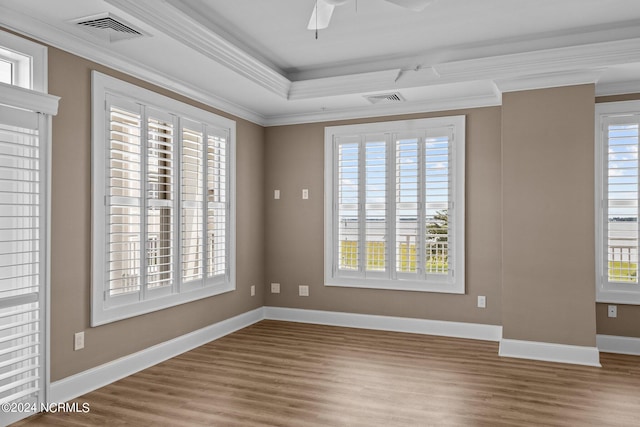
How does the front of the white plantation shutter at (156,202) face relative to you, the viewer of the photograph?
facing the viewer and to the right of the viewer

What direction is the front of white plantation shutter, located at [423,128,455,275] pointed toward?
toward the camera

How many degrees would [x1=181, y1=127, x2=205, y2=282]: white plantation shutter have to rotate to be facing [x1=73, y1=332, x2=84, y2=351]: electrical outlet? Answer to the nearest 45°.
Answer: approximately 90° to its right

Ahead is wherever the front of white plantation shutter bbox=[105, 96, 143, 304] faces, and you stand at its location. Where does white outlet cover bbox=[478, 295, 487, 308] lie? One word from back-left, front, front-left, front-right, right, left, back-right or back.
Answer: front-left

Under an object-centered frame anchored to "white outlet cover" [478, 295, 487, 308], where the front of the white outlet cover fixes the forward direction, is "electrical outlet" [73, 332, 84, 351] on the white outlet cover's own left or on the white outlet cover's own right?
on the white outlet cover's own right

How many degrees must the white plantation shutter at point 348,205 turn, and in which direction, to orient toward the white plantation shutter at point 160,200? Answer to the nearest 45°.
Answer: approximately 45° to its right

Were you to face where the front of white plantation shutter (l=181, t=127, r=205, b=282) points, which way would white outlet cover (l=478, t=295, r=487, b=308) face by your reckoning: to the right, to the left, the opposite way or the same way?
to the right

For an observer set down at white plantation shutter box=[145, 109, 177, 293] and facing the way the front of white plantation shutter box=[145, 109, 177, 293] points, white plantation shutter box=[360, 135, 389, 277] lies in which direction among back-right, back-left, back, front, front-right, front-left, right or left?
front-left

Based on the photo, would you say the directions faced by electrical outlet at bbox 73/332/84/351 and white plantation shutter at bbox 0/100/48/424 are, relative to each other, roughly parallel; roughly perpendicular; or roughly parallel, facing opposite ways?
roughly parallel

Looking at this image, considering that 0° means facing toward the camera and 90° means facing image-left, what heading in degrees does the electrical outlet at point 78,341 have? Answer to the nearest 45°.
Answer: approximately 315°

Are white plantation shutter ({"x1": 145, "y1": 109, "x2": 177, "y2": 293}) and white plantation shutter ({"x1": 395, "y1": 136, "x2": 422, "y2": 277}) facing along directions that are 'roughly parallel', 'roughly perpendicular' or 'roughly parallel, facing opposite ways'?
roughly perpendicular

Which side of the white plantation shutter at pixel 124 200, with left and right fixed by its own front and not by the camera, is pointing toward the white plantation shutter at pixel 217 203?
left

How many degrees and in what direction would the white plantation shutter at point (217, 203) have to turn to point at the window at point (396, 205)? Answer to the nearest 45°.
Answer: approximately 45° to its left

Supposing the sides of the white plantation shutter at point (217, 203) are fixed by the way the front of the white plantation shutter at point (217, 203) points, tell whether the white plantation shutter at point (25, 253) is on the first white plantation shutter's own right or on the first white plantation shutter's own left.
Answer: on the first white plantation shutter's own right
